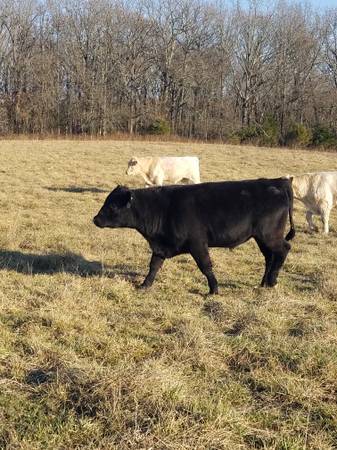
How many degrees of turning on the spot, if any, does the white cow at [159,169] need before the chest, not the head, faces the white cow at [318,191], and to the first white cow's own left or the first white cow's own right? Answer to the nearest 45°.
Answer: approximately 135° to the first white cow's own left

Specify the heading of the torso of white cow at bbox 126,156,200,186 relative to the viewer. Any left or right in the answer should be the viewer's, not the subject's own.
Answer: facing to the left of the viewer

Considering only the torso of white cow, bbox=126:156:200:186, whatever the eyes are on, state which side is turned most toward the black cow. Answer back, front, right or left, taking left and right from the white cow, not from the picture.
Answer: left

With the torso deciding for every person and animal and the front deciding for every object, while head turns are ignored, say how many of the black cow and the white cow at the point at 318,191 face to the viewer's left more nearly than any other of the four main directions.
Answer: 2

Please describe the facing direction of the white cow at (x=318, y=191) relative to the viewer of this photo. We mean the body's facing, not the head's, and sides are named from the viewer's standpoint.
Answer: facing to the left of the viewer

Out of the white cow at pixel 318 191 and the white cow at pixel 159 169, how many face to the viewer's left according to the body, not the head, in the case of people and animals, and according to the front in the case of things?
2

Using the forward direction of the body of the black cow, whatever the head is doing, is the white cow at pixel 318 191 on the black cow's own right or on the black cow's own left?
on the black cow's own right

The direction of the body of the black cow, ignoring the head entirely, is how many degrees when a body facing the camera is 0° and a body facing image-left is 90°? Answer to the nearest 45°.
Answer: approximately 90°

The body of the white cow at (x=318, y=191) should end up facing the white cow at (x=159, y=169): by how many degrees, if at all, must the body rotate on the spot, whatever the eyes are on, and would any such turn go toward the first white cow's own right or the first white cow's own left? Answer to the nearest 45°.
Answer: approximately 45° to the first white cow's own right
